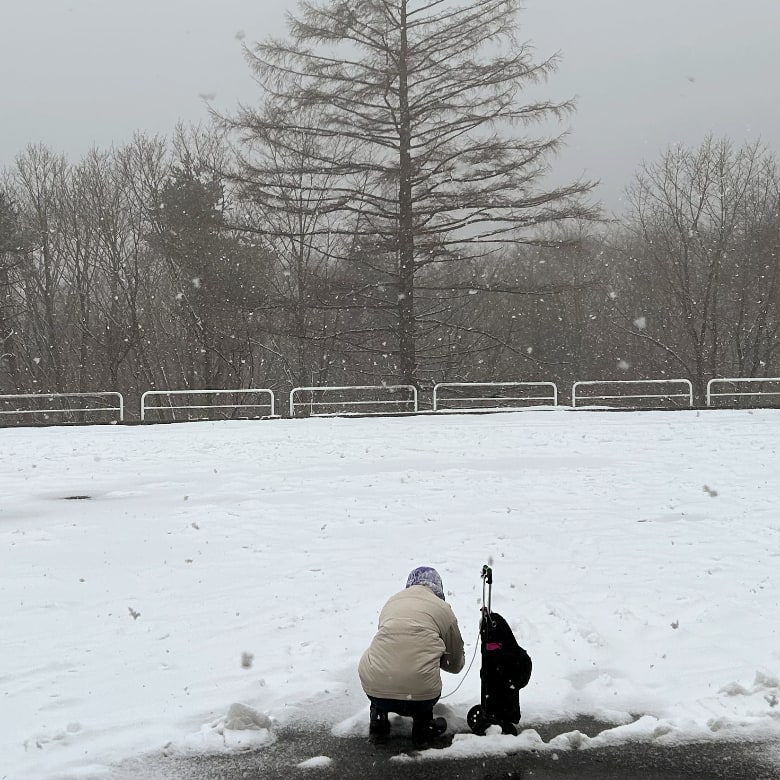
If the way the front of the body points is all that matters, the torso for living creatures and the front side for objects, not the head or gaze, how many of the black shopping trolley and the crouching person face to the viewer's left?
0

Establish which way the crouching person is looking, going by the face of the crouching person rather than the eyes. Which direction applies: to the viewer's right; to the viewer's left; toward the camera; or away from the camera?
away from the camera

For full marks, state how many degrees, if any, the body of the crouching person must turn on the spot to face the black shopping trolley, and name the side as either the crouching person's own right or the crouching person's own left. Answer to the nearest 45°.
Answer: approximately 45° to the crouching person's own right

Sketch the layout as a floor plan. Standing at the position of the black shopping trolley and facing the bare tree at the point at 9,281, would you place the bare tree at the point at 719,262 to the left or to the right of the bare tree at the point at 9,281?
right

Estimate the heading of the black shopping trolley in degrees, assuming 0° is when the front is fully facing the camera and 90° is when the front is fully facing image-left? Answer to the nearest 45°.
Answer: approximately 270°

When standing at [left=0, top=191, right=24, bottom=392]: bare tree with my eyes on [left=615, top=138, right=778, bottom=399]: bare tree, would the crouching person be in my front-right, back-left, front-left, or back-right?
front-right

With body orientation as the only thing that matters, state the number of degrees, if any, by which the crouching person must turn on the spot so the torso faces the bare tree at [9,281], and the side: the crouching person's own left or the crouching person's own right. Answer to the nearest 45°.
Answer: approximately 90° to the crouching person's own left

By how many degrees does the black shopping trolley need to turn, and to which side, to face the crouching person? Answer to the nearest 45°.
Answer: approximately 180°

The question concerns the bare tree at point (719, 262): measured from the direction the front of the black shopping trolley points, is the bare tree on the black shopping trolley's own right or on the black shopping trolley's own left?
on the black shopping trolley's own left

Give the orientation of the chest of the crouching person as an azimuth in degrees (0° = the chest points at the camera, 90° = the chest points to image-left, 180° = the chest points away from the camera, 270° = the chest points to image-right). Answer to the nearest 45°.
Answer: approximately 225°
